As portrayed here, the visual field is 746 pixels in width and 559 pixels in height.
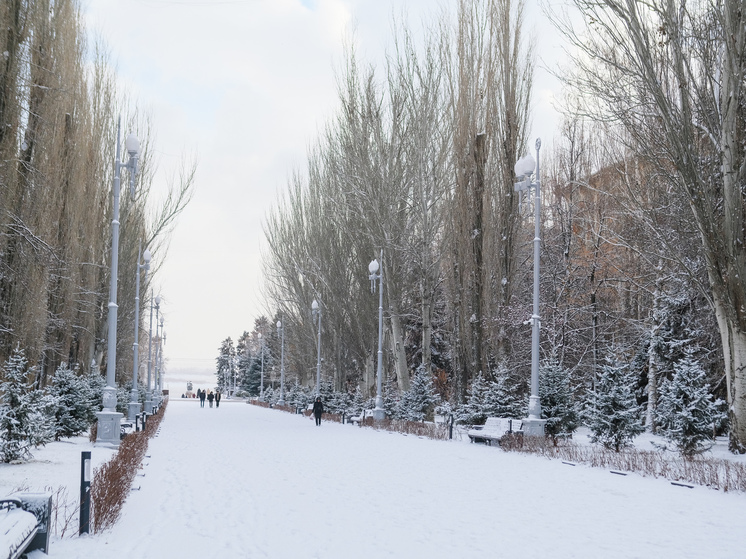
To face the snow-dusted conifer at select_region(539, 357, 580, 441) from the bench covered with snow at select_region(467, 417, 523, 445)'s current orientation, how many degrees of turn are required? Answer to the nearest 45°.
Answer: approximately 180°

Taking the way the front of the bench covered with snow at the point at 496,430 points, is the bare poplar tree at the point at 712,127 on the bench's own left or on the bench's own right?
on the bench's own left

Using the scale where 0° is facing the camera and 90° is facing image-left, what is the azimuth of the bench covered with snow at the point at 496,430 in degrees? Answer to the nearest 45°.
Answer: approximately 45°

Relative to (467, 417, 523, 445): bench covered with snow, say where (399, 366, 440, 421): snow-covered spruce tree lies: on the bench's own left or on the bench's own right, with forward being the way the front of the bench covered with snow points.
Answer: on the bench's own right

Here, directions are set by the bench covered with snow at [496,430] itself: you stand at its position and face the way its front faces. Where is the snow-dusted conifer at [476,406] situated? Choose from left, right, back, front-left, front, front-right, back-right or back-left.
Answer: back-right

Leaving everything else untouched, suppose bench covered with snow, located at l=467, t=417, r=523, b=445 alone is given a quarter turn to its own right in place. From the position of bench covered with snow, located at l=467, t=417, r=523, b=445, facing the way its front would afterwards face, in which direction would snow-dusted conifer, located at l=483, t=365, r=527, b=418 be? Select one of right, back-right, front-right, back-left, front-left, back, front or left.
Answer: front-right
